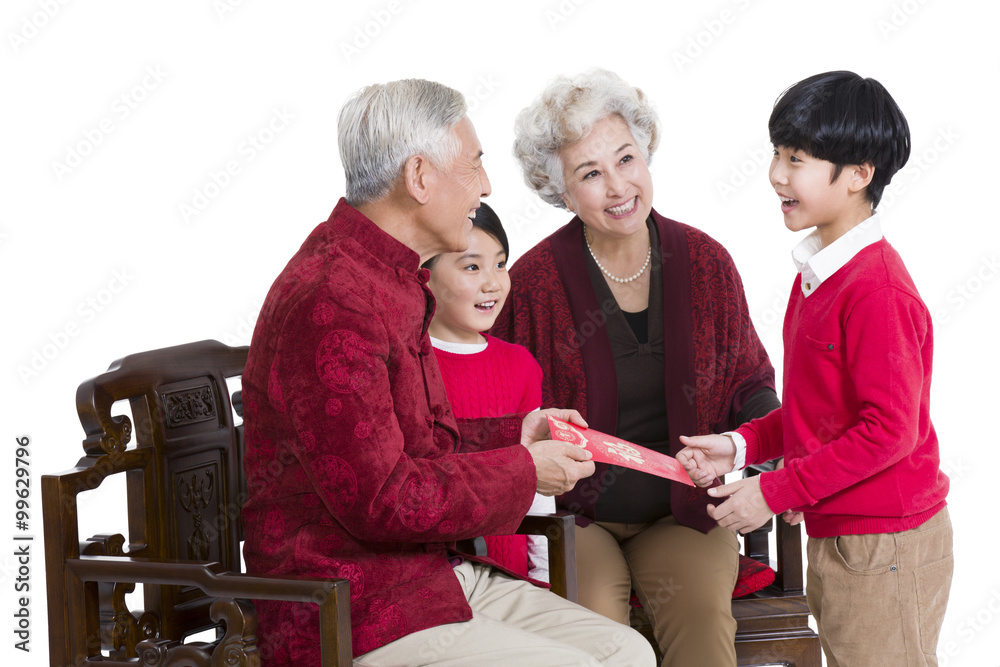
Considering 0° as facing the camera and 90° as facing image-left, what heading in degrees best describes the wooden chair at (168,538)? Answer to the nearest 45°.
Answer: approximately 315°

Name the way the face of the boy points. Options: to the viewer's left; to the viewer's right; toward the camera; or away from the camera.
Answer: to the viewer's left

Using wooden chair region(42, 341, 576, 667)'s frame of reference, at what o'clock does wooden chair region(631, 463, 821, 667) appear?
wooden chair region(631, 463, 821, 667) is roughly at 10 o'clock from wooden chair region(42, 341, 576, 667).

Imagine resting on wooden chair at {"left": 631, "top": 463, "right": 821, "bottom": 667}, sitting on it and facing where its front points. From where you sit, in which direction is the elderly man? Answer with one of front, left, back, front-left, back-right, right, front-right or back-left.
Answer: front-right

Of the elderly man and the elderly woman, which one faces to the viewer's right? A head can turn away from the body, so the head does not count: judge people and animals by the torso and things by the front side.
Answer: the elderly man

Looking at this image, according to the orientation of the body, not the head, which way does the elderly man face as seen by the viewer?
to the viewer's right

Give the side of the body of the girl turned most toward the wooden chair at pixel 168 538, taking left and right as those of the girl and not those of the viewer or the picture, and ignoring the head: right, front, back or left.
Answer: right

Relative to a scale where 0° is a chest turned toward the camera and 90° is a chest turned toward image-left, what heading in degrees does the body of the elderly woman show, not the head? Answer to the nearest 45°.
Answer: approximately 0°

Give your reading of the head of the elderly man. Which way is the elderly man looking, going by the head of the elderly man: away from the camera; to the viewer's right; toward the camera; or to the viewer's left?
to the viewer's right

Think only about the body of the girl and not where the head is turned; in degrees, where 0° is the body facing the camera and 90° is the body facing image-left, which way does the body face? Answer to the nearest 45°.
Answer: approximately 315°

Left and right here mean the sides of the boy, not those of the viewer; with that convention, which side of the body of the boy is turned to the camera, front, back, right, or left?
left

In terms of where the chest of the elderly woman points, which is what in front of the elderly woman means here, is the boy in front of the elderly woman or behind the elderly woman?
in front
